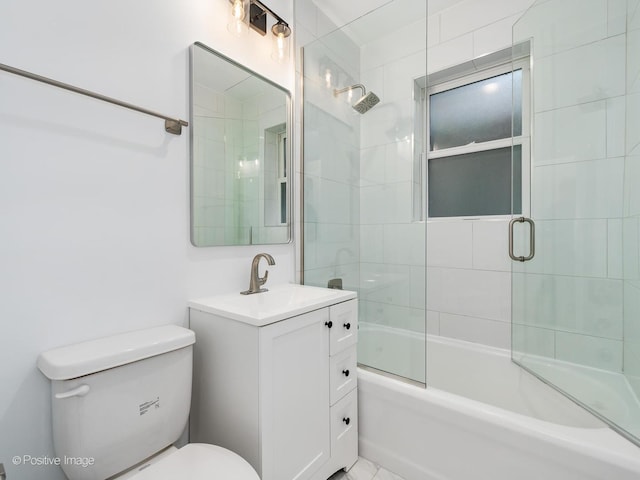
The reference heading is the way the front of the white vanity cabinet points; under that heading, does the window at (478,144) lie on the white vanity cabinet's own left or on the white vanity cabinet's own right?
on the white vanity cabinet's own left

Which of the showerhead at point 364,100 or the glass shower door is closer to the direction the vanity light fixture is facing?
the glass shower door

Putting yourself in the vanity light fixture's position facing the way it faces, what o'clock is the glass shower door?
The glass shower door is roughly at 11 o'clock from the vanity light fixture.

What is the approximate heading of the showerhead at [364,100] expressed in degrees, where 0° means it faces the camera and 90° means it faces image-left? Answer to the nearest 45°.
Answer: approximately 315°

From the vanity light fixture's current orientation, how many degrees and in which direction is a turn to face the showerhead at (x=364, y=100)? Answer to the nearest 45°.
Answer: approximately 45° to its left
